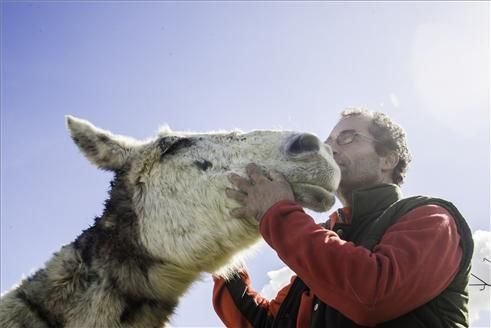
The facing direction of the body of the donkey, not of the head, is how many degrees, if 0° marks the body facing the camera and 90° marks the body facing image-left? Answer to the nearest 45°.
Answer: approximately 270°

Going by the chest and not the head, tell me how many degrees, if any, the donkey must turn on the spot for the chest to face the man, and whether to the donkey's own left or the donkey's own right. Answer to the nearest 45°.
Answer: approximately 45° to the donkey's own right

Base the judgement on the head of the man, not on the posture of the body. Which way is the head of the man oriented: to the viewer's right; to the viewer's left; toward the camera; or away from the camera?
to the viewer's left
